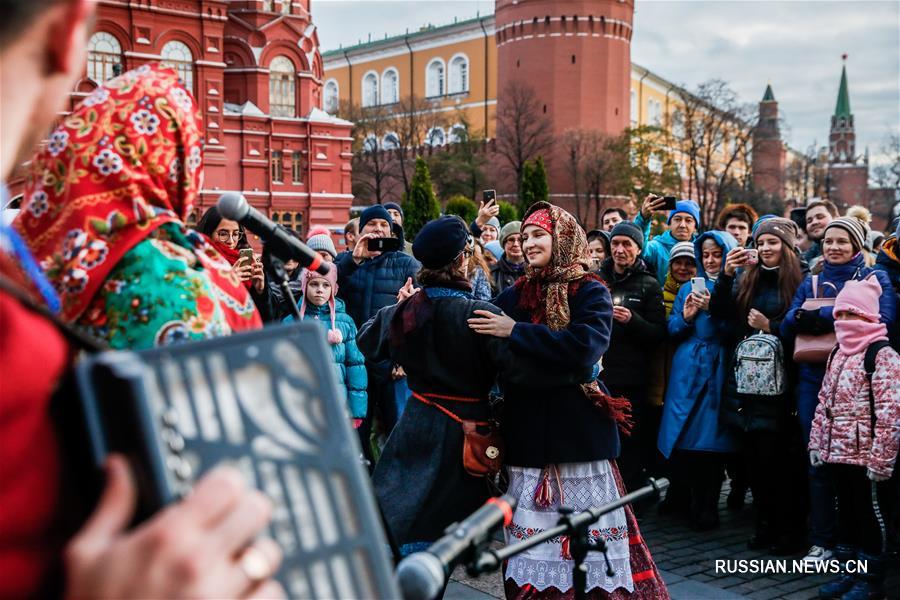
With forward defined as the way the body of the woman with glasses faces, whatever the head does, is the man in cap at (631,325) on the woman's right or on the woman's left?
on the woman's left

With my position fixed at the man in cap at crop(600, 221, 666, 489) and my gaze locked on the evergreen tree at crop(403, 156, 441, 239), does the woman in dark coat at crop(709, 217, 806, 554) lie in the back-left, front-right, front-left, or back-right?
back-right

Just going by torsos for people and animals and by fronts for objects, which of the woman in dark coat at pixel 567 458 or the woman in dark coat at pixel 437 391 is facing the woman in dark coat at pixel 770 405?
the woman in dark coat at pixel 437 391

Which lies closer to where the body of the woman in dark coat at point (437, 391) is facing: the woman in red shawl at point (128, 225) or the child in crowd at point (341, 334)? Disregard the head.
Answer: the child in crowd

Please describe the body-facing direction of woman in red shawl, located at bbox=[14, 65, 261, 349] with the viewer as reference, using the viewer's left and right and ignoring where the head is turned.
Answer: facing away from the viewer and to the right of the viewer

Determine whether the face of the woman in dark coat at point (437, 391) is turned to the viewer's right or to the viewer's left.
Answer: to the viewer's right

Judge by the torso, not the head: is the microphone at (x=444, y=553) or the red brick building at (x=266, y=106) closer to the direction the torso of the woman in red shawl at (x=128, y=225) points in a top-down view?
the red brick building

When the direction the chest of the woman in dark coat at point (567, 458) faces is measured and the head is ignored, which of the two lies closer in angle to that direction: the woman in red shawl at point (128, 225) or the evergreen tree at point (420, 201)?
the woman in red shawl

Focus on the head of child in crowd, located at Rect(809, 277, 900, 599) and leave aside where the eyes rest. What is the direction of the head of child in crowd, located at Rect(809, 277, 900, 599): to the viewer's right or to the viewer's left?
to the viewer's left

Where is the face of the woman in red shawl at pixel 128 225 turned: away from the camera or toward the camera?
away from the camera
